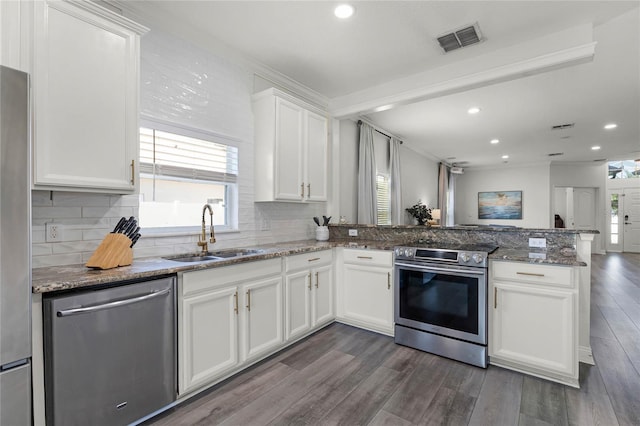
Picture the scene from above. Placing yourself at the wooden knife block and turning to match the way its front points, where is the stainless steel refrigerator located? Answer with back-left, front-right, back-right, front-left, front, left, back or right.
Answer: back-right

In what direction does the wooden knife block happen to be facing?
to the viewer's right

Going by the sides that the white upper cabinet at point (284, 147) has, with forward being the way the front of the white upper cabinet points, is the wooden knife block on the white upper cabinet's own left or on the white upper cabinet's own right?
on the white upper cabinet's own right

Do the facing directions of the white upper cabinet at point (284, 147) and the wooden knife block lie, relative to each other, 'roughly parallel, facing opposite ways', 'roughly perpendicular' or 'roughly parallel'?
roughly perpendicular

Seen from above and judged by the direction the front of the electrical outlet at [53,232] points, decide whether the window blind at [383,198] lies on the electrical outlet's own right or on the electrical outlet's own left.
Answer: on the electrical outlet's own left

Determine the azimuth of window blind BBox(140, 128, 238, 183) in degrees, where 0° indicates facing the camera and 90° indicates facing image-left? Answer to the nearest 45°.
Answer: approximately 315°

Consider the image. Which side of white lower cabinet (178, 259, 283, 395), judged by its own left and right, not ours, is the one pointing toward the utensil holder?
left

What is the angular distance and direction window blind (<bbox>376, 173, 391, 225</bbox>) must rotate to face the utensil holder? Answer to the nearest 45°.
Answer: approximately 45° to its right
